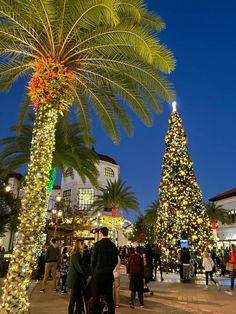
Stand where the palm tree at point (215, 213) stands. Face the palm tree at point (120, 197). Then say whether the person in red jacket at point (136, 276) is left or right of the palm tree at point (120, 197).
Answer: left

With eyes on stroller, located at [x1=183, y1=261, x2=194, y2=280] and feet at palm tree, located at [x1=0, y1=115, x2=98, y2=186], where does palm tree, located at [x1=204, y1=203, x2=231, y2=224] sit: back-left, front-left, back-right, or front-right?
front-left

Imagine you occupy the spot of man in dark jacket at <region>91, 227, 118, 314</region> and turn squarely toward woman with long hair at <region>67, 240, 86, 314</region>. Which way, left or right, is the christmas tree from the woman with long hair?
right

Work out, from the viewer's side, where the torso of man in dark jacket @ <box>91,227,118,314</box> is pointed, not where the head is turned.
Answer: away from the camera

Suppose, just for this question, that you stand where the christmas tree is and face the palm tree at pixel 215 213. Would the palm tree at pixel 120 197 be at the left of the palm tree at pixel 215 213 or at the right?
left

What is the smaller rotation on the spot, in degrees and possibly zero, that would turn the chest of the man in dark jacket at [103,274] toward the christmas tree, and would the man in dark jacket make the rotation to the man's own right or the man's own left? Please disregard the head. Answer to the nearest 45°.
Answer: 0° — they already face it

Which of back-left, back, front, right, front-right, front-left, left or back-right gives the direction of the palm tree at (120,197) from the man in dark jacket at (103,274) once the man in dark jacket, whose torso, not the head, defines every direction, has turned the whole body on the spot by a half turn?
back

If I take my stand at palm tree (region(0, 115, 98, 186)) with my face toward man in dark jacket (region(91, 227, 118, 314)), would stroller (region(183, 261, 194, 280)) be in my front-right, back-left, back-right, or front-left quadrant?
front-left

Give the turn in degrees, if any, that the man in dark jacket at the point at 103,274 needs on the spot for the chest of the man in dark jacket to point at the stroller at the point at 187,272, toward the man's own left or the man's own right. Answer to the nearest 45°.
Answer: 0° — they already face it

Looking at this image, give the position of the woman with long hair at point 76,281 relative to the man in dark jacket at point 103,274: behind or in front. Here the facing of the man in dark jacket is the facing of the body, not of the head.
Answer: in front

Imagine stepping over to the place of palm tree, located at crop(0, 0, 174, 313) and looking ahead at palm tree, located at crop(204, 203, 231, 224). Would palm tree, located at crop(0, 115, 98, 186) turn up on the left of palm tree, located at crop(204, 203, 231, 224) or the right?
left

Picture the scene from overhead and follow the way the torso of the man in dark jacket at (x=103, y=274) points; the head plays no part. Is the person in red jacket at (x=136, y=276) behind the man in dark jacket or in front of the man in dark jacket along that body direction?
in front
